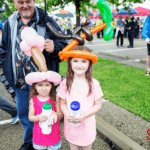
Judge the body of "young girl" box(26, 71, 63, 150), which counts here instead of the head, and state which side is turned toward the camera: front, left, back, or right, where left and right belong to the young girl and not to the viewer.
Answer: front

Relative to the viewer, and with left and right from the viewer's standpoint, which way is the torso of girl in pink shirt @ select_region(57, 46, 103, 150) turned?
facing the viewer

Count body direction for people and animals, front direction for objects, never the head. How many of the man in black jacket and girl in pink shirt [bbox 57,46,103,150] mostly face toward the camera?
2

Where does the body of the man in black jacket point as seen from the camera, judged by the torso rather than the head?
toward the camera

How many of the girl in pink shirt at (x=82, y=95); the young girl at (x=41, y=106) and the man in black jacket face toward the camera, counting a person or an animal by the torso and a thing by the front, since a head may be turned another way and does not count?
3

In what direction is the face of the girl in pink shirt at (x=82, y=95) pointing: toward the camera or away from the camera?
toward the camera
